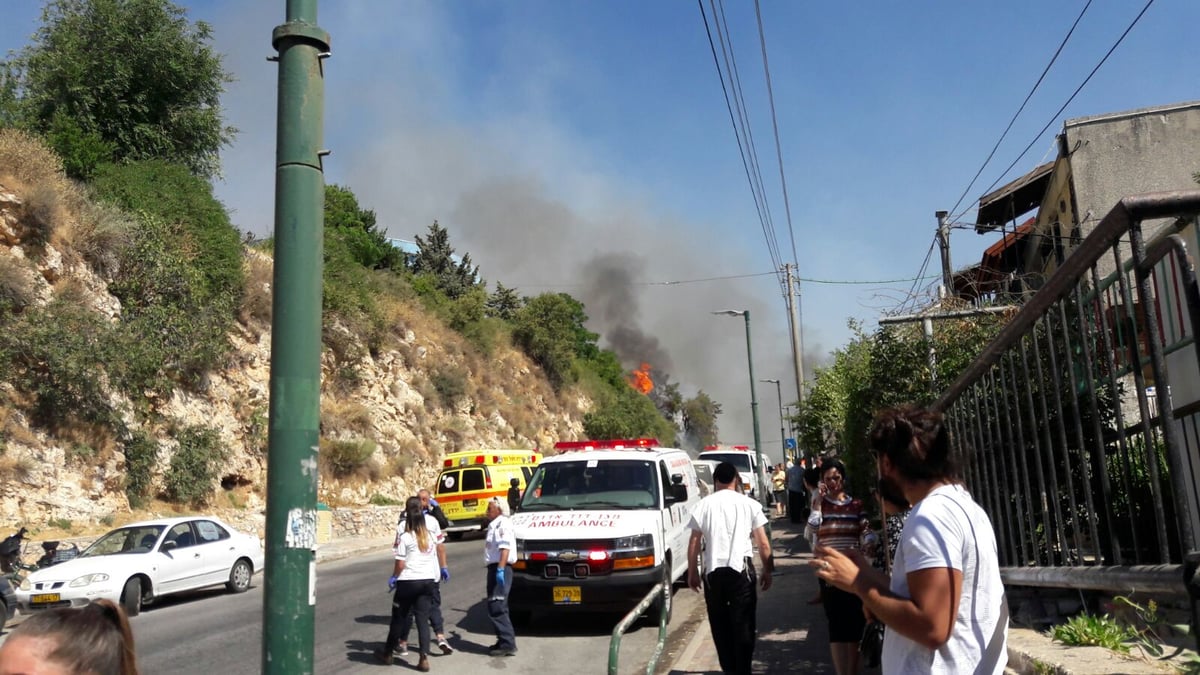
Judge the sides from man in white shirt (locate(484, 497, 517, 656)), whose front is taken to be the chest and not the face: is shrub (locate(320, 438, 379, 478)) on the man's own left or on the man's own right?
on the man's own right

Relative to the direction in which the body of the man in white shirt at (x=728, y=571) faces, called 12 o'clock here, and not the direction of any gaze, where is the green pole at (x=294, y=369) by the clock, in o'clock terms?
The green pole is roughly at 7 o'clock from the man in white shirt.

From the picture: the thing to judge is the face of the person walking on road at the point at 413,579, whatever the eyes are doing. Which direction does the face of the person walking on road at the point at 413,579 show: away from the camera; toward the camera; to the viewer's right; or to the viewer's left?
away from the camera

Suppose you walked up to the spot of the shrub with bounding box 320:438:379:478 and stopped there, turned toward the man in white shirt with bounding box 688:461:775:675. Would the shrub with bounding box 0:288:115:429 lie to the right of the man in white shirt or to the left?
right

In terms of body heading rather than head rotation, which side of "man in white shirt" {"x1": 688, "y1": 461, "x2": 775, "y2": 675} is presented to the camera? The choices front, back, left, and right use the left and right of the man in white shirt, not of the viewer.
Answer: back

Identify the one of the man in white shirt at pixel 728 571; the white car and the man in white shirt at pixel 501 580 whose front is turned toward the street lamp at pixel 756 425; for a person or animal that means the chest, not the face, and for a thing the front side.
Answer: the man in white shirt at pixel 728 571

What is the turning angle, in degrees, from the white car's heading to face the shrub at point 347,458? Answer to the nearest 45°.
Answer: approximately 135° to its right

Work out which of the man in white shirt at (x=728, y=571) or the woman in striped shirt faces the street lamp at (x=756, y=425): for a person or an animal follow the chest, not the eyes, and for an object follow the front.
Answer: the man in white shirt

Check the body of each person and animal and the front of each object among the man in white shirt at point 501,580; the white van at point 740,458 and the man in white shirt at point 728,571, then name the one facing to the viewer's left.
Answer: the man in white shirt at point 501,580

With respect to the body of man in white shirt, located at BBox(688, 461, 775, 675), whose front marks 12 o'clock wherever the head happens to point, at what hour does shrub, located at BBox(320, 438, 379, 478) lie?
The shrub is roughly at 11 o'clock from the man in white shirt.

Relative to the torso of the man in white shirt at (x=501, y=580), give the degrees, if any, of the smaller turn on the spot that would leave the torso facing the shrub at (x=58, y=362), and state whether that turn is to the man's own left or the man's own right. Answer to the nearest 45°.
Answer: approximately 45° to the man's own right

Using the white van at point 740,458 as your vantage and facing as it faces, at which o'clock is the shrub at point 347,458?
The shrub is roughly at 3 o'clock from the white van.

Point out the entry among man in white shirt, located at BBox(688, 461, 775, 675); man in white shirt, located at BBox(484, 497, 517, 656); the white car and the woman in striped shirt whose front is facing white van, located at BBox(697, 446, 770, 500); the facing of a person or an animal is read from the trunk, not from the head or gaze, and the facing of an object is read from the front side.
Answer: the man in white shirt, located at BBox(688, 461, 775, 675)

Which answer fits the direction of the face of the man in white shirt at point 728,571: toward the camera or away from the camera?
away from the camera

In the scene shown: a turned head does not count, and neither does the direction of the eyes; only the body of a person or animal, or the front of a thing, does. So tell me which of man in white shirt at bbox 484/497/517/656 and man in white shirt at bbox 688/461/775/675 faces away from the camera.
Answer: the man in white shirt at bbox 688/461/775/675
